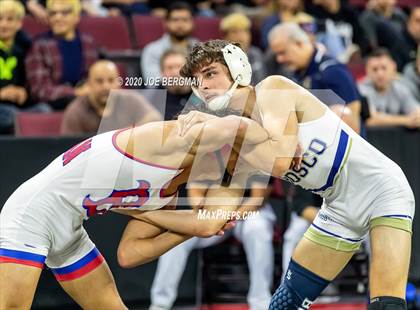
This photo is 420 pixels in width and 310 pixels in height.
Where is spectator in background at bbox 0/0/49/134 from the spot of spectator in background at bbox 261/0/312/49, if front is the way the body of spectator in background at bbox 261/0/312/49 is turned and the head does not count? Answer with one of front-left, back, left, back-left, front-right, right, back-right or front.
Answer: front-right

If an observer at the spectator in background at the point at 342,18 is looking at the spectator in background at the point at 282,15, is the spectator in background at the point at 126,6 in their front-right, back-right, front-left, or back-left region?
front-right

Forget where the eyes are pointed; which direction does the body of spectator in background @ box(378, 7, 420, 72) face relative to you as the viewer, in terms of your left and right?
facing the viewer

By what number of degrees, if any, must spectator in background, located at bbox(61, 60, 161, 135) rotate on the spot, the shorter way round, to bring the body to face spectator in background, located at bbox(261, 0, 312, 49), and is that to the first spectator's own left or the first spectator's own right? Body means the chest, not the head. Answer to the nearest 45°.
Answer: approximately 135° to the first spectator's own left

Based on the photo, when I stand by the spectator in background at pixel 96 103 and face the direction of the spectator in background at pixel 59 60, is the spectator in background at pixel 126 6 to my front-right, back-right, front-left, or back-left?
front-right

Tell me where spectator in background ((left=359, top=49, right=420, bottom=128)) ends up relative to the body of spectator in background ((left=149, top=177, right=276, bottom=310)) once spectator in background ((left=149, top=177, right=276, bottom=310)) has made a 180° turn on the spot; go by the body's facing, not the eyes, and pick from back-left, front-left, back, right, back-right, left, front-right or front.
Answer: front-right

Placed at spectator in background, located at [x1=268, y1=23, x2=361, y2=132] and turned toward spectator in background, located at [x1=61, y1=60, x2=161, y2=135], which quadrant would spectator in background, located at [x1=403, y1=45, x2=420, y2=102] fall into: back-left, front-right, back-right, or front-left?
back-right

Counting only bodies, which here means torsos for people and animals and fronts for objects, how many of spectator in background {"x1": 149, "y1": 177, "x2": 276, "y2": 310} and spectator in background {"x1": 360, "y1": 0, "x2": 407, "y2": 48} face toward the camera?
2

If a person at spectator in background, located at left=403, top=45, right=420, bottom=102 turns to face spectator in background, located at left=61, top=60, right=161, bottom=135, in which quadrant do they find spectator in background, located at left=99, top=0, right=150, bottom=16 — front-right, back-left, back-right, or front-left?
front-right

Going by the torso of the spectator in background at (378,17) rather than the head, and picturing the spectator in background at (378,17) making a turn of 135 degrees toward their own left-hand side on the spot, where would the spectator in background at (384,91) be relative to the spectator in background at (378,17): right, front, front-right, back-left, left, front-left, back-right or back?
back-right

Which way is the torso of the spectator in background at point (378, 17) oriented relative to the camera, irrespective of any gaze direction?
toward the camera

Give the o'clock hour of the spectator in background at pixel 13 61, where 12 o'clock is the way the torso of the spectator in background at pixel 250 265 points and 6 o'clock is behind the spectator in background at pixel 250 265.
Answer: the spectator in background at pixel 13 61 is roughly at 4 o'clock from the spectator in background at pixel 250 265.

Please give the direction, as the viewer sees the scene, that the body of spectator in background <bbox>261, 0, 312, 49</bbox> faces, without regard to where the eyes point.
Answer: toward the camera

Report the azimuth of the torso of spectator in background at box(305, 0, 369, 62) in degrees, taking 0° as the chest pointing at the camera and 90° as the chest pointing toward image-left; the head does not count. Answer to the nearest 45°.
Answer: approximately 45°

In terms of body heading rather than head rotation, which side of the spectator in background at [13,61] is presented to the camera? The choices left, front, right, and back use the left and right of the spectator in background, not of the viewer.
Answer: front

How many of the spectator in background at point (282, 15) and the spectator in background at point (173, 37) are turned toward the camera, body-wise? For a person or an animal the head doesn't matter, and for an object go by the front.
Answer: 2
